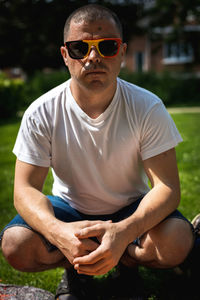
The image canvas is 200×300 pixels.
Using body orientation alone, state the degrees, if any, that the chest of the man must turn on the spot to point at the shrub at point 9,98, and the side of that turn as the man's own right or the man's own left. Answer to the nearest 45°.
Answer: approximately 180°

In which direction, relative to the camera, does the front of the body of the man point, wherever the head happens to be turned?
toward the camera

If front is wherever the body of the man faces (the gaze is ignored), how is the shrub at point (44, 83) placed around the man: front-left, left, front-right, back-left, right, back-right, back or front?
back

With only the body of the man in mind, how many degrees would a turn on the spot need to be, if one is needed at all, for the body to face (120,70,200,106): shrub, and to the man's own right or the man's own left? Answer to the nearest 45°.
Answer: approximately 180°
